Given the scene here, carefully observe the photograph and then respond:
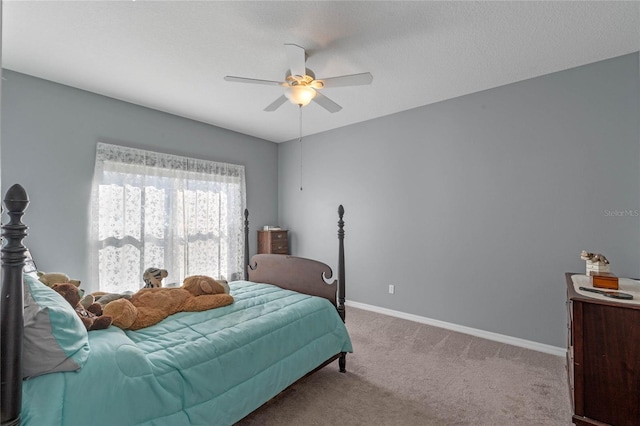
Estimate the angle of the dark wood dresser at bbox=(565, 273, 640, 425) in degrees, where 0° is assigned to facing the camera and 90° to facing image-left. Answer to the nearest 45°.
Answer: approximately 90°
